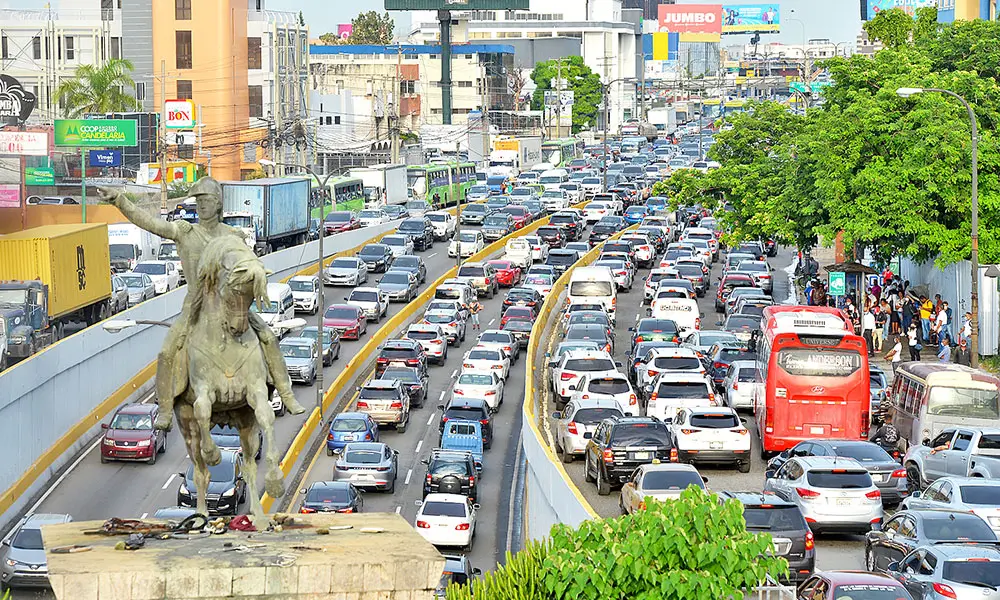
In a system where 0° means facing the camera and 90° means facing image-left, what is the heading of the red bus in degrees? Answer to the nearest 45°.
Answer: approximately 180°

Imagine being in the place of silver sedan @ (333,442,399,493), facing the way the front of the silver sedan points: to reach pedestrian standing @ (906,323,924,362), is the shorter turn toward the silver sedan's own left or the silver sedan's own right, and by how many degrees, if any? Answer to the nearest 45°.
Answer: approximately 90° to the silver sedan's own right

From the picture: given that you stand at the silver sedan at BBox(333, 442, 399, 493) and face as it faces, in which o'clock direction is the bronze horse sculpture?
The bronze horse sculpture is roughly at 6 o'clock from the silver sedan.

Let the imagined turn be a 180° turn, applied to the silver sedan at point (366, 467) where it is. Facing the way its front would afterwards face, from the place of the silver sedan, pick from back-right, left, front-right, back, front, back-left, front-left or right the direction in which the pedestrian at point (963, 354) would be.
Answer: left

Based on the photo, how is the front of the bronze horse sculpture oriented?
toward the camera

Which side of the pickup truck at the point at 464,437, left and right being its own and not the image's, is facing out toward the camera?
back

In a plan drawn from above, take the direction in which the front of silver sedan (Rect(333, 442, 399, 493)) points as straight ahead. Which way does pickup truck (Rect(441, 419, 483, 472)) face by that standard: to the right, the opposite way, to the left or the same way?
the same way

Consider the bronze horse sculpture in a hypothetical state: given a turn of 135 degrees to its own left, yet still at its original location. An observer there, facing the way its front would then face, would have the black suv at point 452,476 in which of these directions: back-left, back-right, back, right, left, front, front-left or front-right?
front-left

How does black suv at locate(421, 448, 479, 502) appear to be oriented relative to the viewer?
away from the camera

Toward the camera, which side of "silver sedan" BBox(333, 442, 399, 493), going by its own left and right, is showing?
back

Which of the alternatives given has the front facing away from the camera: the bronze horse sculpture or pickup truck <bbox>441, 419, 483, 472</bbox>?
the pickup truck

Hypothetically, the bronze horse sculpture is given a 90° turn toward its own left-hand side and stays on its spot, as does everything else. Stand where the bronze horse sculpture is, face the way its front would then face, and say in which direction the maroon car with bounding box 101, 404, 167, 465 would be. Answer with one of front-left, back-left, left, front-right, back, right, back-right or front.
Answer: left

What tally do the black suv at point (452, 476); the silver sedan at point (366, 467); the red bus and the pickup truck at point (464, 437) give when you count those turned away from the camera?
4

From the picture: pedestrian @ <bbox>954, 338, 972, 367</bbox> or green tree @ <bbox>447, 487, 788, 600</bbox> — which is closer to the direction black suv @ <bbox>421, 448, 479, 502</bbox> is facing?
the pedestrian

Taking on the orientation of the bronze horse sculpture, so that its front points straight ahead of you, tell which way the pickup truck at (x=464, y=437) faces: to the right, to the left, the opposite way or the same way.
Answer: the opposite way

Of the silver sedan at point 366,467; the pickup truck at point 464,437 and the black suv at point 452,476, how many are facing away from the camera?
3

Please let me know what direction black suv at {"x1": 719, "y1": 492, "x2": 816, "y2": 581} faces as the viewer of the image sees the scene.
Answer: facing away from the viewer and to the left of the viewer

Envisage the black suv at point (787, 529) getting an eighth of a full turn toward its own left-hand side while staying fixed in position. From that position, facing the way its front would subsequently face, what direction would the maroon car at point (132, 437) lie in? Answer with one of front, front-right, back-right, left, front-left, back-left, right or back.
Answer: front-right

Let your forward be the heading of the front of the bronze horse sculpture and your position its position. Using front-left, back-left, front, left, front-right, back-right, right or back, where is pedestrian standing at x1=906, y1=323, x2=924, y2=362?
back-left
